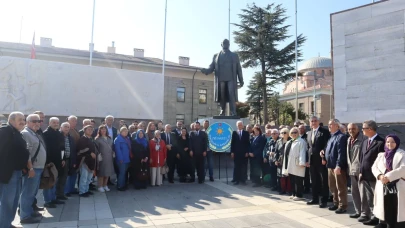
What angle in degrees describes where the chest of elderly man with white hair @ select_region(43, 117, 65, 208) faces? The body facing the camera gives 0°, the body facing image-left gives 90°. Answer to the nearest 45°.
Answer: approximately 315°

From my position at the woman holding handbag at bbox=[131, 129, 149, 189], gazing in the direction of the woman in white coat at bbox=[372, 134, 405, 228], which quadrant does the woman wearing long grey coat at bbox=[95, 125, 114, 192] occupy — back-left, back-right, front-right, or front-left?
back-right

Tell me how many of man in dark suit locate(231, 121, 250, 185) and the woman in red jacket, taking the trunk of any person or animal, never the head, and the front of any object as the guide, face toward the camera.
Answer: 2

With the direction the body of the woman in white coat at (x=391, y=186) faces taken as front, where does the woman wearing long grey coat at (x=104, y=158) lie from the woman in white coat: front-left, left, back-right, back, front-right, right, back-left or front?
right

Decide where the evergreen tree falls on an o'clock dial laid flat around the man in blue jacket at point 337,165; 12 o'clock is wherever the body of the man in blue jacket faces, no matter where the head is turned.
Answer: The evergreen tree is roughly at 4 o'clock from the man in blue jacket.

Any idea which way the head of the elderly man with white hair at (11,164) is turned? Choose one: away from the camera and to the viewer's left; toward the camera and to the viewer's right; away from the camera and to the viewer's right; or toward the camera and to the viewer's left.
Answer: toward the camera and to the viewer's right

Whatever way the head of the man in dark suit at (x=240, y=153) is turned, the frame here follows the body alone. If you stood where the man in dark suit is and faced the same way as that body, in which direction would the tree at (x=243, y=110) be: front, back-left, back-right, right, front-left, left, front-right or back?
back

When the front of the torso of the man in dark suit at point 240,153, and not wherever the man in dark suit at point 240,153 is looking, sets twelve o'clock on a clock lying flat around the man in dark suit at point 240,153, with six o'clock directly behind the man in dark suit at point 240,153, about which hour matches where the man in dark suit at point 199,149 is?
the man in dark suit at point 199,149 is roughly at 3 o'clock from the man in dark suit at point 240,153.

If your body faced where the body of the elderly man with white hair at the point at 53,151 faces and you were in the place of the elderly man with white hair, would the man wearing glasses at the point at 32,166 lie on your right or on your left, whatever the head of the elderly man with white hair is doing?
on your right

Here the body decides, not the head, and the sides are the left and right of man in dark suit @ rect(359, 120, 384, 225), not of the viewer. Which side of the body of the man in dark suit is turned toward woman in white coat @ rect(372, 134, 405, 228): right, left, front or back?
left
